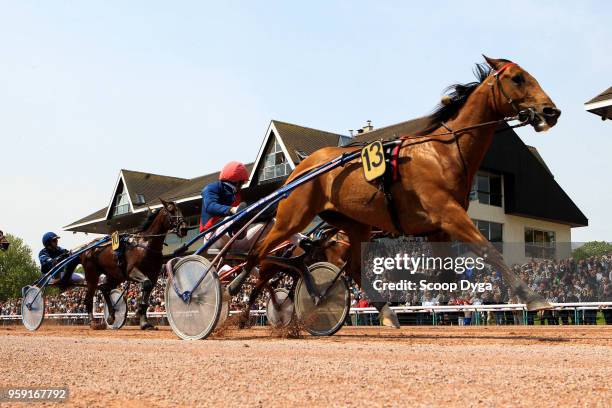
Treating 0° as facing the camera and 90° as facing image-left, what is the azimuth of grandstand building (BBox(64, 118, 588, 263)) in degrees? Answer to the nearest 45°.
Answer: approximately 45°

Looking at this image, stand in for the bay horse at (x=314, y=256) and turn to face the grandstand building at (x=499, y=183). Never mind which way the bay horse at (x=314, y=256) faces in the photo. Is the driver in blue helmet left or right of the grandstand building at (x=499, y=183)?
left

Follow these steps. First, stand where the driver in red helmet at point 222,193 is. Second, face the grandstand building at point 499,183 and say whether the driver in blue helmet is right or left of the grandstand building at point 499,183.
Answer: left

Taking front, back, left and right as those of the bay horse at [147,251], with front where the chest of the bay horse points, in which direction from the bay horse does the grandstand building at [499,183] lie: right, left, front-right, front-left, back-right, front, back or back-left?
left

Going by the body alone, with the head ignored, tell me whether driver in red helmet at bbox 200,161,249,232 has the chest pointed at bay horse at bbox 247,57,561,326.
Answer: yes

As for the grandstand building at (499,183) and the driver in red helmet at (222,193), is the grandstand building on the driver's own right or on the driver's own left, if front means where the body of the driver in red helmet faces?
on the driver's own left

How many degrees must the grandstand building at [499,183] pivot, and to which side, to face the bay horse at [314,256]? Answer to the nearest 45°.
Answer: approximately 45° to its left

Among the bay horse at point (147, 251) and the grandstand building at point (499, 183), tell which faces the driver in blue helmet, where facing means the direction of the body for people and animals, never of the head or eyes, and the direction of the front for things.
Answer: the grandstand building

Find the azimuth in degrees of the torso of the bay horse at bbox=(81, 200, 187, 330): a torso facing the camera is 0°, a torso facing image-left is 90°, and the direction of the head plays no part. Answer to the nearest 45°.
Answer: approximately 315°

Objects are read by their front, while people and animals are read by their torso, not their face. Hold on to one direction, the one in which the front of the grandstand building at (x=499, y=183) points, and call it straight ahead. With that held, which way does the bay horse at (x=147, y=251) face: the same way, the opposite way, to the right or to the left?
to the left

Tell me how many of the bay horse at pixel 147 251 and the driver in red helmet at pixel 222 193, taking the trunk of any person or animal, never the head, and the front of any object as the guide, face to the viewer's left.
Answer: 0

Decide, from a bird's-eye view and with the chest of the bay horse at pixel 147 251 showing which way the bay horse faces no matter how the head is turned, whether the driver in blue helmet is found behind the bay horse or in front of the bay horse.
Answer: behind

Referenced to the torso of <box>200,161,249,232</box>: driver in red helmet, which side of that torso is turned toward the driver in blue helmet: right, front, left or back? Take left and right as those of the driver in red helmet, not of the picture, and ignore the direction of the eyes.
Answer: back

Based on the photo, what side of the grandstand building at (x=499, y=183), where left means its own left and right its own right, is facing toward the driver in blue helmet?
front

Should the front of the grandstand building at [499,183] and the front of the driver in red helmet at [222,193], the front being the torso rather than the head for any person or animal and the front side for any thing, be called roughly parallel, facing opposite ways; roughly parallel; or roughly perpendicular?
roughly perpendicular

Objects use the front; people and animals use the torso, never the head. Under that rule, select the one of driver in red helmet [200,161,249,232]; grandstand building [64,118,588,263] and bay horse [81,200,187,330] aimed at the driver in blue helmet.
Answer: the grandstand building

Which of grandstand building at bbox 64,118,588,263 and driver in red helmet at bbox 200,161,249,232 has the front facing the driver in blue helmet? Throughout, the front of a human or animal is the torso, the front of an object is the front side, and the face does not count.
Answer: the grandstand building
